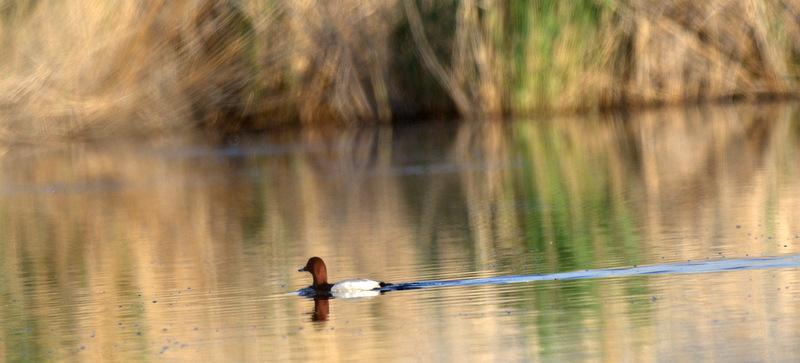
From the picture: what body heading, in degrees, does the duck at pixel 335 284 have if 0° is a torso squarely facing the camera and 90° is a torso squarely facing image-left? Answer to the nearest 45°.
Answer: approximately 90°
